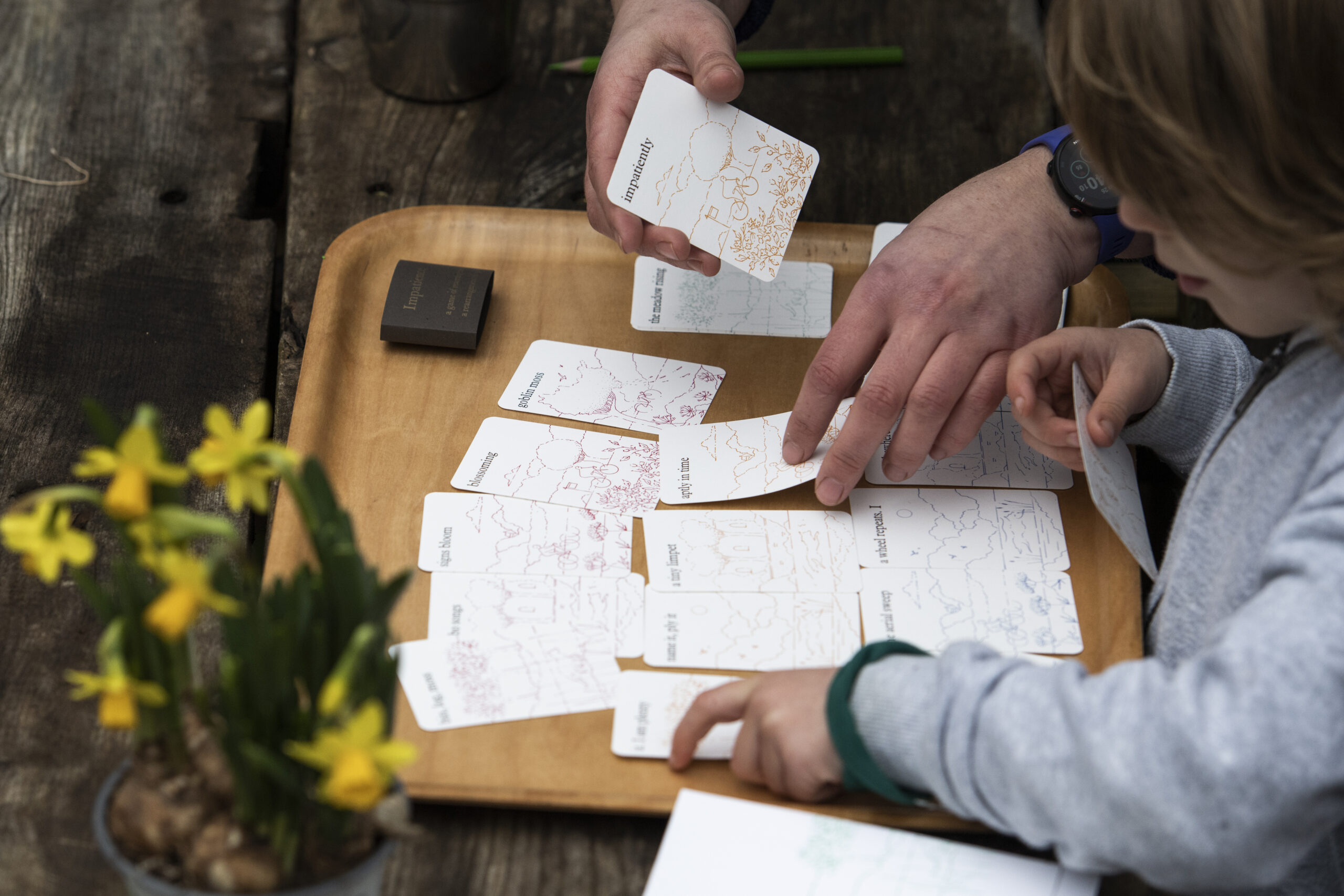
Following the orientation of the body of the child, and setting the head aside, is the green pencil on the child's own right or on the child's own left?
on the child's own right

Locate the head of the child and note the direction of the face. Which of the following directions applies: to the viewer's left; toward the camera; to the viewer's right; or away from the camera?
to the viewer's left

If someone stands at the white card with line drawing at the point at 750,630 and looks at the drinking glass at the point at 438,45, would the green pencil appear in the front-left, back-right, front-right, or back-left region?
front-right

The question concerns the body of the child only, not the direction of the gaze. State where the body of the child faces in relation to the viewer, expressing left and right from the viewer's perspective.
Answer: facing to the left of the viewer

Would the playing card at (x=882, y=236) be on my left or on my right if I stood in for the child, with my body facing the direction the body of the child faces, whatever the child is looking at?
on my right

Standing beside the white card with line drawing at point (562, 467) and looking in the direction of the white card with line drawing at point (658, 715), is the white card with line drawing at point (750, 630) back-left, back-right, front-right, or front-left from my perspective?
front-left
